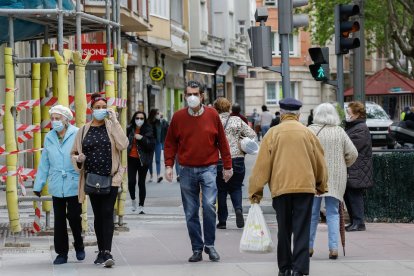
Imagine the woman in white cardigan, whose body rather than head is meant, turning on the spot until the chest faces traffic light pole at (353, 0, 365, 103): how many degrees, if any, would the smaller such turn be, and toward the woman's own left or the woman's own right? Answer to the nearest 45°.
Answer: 0° — they already face it

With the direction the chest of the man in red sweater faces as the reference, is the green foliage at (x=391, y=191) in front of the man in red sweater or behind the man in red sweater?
behind

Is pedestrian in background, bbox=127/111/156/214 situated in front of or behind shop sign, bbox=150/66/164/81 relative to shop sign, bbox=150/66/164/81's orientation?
in front

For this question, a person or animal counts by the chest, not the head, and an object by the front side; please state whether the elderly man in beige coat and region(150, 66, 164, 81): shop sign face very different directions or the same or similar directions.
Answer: very different directions

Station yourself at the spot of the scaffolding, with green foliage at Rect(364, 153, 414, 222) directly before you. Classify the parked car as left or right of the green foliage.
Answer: left

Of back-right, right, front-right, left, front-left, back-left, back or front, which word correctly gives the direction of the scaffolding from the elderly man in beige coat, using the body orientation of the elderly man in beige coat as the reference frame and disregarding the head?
front-left

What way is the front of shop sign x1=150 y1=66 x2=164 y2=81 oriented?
toward the camera

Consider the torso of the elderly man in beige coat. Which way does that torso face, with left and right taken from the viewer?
facing away from the viewer

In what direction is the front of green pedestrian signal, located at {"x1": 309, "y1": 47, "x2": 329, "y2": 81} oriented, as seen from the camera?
facing the viewer and to the left of the viewer
